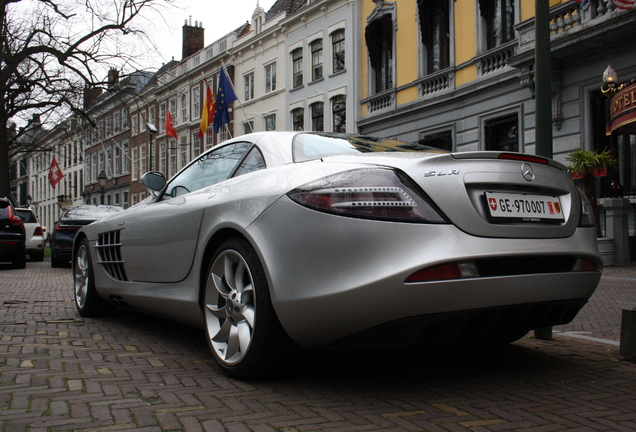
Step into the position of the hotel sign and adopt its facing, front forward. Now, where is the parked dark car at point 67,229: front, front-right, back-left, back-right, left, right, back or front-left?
front-right

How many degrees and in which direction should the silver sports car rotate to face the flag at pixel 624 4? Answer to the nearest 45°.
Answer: approximately 90° to its right

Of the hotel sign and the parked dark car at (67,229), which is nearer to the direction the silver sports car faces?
the parked dark car

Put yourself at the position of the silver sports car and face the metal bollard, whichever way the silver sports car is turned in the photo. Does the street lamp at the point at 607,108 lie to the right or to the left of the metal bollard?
left

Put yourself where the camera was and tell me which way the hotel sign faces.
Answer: facing the viewer and to the left of the viewer

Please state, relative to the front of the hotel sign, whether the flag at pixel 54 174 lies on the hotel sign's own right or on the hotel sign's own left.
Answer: on the hotel sign's own right

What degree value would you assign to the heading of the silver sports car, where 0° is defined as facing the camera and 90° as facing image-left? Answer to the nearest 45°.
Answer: approximately 135°

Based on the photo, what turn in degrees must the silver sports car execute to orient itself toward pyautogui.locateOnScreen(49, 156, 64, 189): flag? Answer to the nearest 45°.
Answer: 0° — it already faces it

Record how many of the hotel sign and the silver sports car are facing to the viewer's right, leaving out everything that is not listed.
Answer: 0

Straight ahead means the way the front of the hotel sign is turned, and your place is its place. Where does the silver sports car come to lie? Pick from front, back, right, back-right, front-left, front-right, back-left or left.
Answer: front-left

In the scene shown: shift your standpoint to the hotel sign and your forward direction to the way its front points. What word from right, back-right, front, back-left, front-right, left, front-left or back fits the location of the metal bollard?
front-left

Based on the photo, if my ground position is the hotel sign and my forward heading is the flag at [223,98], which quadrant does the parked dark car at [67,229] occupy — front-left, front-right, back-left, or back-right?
front-left

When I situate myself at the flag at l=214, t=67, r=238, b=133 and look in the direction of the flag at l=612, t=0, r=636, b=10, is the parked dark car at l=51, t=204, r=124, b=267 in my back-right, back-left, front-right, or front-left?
front-right

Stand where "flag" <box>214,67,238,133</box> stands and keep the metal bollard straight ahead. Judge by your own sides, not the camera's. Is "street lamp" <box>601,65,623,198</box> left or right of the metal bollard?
left
